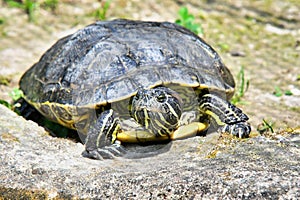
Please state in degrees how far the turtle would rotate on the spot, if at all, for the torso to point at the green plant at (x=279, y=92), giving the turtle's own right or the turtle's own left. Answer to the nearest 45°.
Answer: approximately 90° to the turtle's own left

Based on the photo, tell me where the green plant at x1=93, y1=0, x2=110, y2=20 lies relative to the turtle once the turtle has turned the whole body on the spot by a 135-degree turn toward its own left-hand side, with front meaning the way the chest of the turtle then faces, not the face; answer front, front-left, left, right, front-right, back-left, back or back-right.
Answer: front

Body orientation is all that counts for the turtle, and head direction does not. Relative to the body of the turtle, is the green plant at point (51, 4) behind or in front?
behind

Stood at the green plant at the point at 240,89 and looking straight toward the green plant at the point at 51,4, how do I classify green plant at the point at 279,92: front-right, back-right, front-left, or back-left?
back-right

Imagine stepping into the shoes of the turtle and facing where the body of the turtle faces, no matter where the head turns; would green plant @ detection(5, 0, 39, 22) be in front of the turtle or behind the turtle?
behind

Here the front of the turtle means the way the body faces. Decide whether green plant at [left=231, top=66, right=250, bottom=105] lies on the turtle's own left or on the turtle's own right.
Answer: on the turtle's own left

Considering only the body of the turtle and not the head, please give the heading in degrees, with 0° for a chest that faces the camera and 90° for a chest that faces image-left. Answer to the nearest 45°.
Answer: approximately 315°
